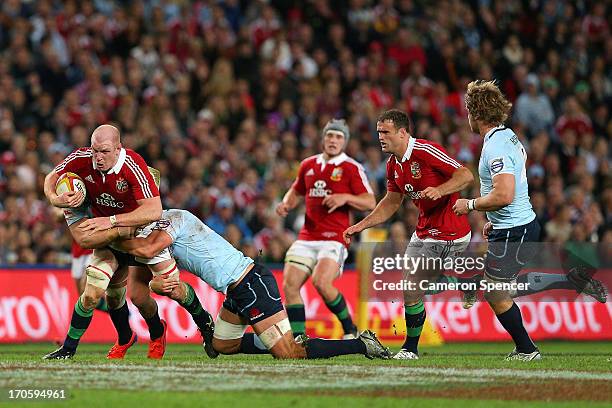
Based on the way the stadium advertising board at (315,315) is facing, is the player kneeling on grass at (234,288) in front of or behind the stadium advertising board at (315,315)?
in front

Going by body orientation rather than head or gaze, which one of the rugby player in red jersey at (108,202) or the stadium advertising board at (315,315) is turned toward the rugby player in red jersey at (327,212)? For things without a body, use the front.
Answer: the stadium advertising board

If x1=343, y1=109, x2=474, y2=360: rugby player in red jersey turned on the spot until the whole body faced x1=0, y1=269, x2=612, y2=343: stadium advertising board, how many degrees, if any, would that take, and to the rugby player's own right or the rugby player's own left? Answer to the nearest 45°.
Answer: approximately 135° to the rugby player's own right

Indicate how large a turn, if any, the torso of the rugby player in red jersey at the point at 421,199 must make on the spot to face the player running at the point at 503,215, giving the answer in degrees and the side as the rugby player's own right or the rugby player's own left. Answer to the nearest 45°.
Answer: approximately 90° to the rugby player's own left

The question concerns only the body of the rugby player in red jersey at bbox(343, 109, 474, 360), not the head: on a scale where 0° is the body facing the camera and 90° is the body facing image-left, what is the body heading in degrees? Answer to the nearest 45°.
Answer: approximately 45°

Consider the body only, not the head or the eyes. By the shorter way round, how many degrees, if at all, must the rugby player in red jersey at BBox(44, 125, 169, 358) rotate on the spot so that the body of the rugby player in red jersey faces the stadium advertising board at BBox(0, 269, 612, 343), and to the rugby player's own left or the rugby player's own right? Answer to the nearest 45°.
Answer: approximately 180°

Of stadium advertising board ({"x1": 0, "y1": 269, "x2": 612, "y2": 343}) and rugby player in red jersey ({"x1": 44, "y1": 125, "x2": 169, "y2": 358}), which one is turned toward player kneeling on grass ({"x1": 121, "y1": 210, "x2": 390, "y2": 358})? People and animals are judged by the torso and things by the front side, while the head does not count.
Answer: the stadium advertising board

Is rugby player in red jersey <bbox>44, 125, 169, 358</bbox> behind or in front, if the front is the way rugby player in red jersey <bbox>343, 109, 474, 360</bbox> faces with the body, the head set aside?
in front

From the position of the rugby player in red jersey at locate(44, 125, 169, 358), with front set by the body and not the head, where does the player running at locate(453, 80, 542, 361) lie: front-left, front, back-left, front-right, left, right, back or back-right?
back-left

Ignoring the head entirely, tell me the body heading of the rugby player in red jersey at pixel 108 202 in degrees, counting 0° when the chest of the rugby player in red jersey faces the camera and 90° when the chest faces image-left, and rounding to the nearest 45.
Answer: approximately 45°

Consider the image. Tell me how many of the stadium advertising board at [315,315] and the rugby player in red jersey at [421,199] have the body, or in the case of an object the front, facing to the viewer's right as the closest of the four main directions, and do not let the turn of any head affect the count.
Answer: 0

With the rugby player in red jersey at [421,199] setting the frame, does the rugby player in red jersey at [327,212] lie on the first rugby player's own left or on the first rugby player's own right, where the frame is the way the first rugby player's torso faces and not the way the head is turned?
on the first rugby player's own right
